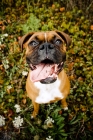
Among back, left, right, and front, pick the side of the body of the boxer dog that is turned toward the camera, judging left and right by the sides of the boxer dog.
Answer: front
